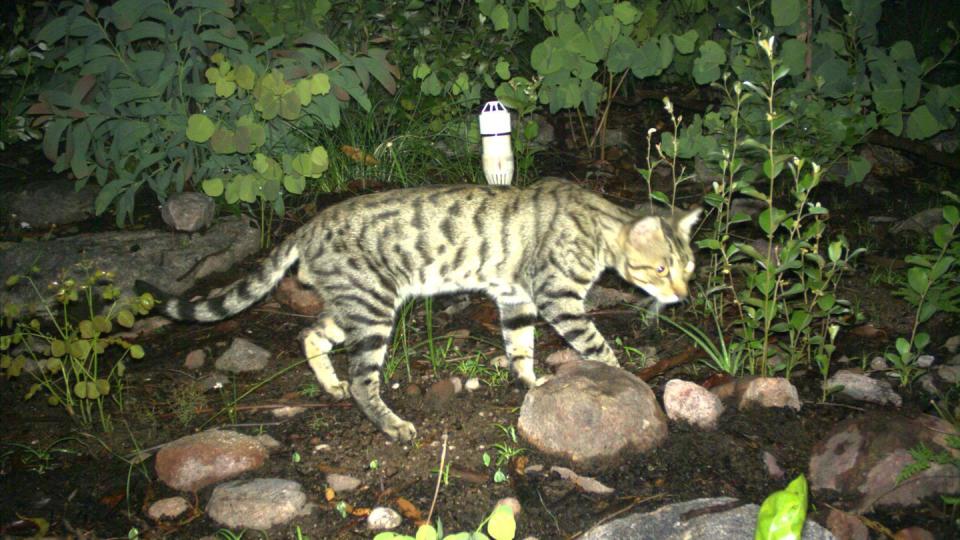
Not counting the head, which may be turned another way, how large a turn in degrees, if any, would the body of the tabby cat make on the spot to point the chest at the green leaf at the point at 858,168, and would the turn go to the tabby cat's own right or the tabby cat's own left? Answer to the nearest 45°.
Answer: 0° — it already faces it

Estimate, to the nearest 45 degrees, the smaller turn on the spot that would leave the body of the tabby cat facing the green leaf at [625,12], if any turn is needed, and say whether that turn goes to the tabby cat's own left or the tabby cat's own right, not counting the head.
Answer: approximately 45° to the tabby cat's own left

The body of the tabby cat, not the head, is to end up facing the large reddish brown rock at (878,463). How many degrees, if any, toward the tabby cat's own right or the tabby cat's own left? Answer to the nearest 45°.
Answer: approximately 45° to the tabby cat's own right

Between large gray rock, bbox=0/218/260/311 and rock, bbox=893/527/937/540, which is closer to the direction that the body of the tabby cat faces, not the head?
the rock

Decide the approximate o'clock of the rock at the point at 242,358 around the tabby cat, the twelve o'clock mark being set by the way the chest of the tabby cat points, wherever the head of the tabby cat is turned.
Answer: The rock is roughly at 6 o'clock from the tabby cat.

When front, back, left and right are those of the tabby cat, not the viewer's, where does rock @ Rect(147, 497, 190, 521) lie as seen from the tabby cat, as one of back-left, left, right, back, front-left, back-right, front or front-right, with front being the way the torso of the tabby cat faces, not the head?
back-right

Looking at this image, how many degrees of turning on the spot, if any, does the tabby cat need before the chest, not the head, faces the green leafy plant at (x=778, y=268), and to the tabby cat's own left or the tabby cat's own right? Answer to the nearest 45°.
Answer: approximately 45° to the tabby cat's own right

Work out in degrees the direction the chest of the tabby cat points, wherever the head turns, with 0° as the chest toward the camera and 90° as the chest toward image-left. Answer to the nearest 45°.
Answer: approximately 270°

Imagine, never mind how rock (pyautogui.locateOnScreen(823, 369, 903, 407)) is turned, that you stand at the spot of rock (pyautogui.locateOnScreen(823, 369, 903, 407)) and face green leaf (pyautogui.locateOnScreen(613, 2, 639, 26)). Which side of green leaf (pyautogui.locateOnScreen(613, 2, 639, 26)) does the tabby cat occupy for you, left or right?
left

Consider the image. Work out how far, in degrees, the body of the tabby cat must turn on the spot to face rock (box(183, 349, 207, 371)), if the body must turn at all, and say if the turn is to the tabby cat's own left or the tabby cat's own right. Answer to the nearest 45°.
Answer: approximately 180°

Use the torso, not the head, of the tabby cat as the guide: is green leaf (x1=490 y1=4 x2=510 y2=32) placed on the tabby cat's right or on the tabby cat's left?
on the tabby cat's left
